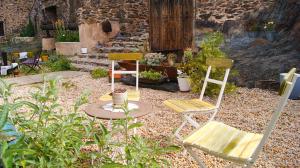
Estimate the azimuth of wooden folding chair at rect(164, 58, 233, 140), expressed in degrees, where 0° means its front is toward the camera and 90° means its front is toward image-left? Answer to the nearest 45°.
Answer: approximately 45°

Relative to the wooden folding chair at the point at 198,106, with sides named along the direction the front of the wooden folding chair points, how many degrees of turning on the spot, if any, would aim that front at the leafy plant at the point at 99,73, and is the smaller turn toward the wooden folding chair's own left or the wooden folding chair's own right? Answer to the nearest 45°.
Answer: approximately 90° to the wooden folding chair's own right

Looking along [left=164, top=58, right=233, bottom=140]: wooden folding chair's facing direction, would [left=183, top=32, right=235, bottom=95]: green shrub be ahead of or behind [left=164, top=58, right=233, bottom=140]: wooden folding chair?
behind

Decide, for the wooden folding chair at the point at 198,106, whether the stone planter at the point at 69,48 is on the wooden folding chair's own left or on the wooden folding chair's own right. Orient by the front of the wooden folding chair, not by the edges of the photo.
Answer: on the wooden folding chair's own right

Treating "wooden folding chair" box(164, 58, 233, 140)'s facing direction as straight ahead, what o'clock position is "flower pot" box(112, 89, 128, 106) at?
The flower pot is roughly at 12 o'clock from the wooden folding chair.

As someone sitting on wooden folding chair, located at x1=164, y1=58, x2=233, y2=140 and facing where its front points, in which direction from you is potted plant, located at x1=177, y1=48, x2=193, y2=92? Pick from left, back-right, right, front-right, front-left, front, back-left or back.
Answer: back-right

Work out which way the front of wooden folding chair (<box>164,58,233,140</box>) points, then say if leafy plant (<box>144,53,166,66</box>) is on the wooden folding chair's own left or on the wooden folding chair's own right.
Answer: on the wooden folding chair's own right

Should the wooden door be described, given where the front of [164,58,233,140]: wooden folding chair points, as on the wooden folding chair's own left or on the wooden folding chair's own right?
on the wooden folding chair's own right
